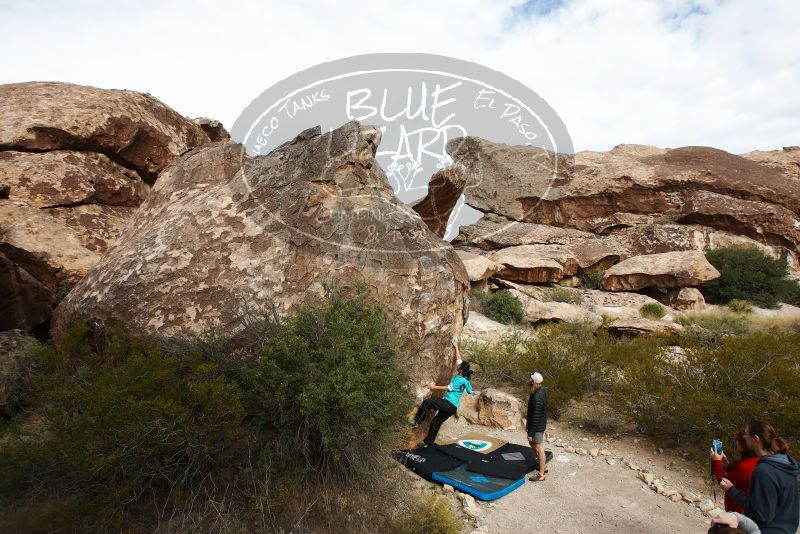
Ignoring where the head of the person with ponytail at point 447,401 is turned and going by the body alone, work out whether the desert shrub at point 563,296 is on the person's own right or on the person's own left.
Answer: on the person's own right

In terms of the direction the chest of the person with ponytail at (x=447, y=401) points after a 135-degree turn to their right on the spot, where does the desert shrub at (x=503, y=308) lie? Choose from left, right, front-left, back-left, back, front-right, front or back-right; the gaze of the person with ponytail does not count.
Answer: front-left

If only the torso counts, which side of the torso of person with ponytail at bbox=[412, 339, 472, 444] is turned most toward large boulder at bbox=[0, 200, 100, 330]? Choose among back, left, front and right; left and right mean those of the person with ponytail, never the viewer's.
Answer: front

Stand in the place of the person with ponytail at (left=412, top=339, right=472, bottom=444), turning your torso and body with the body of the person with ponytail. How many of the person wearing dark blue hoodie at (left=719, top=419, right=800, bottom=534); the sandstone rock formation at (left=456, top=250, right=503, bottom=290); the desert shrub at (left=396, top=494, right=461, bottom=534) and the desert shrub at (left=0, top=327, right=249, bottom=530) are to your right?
1

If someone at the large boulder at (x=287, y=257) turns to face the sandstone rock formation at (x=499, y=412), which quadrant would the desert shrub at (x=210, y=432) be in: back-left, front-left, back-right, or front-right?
back-right

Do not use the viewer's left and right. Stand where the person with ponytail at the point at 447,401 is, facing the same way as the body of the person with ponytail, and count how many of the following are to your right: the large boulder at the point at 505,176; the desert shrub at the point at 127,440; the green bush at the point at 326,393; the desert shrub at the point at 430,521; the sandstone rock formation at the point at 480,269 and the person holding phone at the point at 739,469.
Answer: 2

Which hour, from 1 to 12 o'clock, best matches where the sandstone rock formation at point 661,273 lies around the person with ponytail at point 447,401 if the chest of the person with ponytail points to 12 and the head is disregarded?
The sandstone rock formation is roughly at 4 o'clock from the person with ponytail.

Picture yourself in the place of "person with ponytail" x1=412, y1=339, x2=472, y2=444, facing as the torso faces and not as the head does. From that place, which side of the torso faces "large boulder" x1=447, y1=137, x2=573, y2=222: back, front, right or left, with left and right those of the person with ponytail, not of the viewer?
right

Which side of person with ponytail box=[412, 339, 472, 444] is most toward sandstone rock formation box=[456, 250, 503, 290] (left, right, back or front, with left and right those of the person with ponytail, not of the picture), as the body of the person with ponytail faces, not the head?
right

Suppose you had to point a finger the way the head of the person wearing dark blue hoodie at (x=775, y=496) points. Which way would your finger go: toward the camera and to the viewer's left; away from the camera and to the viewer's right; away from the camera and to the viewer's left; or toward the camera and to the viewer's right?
away from the camera and to the viewer's left

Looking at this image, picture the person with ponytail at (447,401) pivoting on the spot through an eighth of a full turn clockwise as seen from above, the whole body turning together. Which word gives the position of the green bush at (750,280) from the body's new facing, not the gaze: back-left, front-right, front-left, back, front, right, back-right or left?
right

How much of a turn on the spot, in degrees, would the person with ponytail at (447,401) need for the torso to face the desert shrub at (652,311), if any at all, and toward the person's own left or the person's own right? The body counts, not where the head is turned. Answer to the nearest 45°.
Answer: approximately 135° to the person's own right

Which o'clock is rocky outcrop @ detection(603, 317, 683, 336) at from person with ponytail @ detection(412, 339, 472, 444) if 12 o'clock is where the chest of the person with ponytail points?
The rocky outcrop is roughly at 4 o'clock from the person with ponytail.

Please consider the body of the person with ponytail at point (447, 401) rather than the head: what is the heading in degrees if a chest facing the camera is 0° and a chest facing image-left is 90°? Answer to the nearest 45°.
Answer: approximately 90°

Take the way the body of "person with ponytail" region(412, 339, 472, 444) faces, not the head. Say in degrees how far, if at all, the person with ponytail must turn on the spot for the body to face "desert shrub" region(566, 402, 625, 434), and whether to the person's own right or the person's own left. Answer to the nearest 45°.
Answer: approximately 135° to the person's own right

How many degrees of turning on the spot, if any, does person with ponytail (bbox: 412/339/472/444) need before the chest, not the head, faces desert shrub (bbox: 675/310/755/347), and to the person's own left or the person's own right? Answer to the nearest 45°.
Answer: approximately 135° to the person's own right
